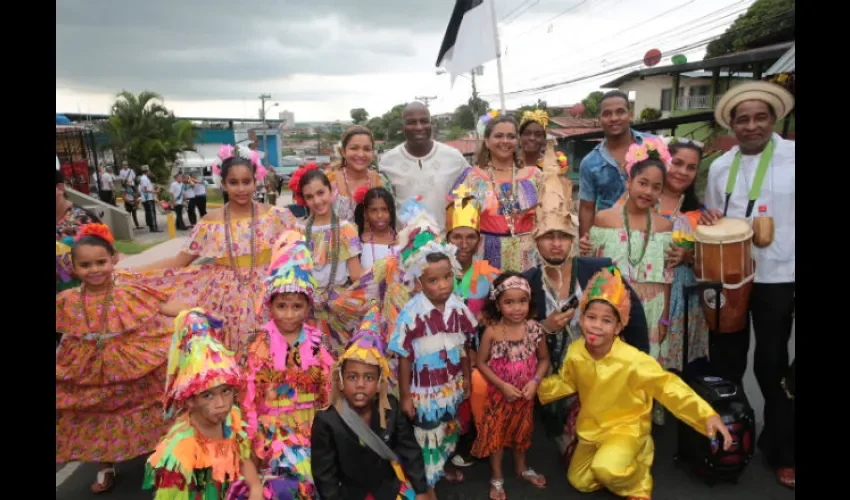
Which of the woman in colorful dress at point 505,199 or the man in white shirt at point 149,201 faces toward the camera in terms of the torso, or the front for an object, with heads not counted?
the woman in colorful dress

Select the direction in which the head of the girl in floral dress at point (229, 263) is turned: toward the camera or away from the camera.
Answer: toward the camera

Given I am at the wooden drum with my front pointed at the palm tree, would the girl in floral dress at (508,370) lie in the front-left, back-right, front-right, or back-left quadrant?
front-left

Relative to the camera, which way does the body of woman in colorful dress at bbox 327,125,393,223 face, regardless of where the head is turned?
toward the camera

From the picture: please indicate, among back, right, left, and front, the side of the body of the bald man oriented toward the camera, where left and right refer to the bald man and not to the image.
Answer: front

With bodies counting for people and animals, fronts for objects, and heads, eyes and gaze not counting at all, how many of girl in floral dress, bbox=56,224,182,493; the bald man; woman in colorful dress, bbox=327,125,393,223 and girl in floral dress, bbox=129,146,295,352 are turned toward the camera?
4

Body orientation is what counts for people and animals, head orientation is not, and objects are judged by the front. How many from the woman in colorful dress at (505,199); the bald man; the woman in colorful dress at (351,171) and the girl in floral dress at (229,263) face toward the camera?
4

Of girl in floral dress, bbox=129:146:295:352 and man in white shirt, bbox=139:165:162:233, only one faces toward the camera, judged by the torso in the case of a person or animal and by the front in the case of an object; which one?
the girl in floral dress

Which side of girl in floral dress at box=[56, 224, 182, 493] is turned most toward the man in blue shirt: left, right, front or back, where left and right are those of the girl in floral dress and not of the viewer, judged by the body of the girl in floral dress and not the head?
left

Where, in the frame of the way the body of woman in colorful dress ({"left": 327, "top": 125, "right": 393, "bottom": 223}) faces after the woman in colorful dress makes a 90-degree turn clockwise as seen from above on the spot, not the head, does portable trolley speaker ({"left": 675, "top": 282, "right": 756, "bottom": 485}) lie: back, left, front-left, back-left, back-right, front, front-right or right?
back-left

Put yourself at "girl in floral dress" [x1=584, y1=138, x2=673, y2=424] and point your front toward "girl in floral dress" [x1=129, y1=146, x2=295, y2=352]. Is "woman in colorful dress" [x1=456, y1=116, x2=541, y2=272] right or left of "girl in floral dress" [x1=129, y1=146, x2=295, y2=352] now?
right
